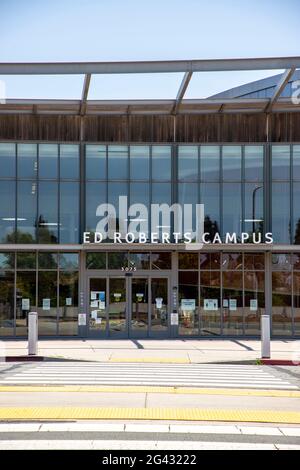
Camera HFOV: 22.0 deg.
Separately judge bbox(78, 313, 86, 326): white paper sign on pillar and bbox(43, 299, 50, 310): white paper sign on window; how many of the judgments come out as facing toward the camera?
2

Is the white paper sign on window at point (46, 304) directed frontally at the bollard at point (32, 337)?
yes

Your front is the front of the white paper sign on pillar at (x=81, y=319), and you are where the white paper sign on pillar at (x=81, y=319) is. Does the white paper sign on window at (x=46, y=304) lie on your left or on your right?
on your right

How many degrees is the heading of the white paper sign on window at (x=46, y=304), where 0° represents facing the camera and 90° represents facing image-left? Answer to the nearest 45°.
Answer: approximately 0°

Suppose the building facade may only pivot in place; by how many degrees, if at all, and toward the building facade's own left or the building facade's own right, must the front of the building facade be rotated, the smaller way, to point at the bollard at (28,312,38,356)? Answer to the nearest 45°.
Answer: approximately 45° to the building facade's own right

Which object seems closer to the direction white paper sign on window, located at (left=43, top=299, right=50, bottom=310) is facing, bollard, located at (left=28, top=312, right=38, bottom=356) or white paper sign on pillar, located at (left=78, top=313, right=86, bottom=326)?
the bollard

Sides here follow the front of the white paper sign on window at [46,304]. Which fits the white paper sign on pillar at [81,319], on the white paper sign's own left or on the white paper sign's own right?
on the white paper sign's own left

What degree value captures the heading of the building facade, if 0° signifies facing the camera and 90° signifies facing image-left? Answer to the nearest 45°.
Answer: approximately 0°
